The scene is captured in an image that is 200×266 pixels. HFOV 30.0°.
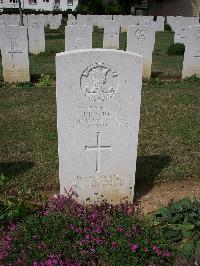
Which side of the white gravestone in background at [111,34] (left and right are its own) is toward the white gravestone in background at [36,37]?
right

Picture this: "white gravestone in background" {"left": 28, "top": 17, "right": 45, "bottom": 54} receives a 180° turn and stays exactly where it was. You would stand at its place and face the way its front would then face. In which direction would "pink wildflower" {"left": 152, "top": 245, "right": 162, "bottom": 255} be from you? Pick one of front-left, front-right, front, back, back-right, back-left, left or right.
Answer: back

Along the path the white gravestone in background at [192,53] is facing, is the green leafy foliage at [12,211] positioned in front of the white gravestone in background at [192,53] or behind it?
in front

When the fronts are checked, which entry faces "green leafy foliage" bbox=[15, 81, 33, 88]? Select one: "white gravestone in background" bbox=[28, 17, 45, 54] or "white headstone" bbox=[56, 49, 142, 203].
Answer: the white gravestone in background

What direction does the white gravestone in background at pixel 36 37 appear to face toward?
toward the camera

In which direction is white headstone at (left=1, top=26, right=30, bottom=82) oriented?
toward the camera

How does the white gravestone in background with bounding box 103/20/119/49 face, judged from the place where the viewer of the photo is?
facing the viewer

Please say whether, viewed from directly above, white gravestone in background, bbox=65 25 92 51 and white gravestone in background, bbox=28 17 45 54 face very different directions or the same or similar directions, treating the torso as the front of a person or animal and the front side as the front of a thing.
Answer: same or similar directions

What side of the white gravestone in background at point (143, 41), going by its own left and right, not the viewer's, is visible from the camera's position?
front

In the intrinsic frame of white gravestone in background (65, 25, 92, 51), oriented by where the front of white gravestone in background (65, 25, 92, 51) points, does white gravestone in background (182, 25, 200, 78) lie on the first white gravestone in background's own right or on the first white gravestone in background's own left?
on the first white gravestone in background's own left

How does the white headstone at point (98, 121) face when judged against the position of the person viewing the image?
facing the viewer

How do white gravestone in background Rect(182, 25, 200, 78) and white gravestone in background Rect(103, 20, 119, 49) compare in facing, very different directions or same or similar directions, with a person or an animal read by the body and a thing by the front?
same or similar directions

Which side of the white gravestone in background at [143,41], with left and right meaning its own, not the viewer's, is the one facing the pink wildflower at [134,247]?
front

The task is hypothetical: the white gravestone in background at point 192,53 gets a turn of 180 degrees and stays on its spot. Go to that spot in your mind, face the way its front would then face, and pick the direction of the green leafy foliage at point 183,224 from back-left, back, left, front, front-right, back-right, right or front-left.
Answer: back

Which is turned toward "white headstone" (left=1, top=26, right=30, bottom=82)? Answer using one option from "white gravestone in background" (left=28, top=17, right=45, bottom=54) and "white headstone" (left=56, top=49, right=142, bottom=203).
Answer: the white gravestone in background

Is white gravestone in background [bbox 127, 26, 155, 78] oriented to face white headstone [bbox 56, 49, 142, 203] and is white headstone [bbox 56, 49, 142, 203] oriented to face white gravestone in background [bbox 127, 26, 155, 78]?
no

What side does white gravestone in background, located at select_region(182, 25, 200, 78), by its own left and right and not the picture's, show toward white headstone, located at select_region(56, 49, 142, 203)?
front

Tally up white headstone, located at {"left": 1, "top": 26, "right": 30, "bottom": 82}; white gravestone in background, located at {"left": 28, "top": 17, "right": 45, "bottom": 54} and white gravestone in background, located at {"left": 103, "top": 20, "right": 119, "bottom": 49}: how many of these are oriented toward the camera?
3

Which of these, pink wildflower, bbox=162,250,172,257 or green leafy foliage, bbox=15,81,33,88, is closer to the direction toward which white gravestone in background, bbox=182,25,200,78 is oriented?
the pink wildflower
